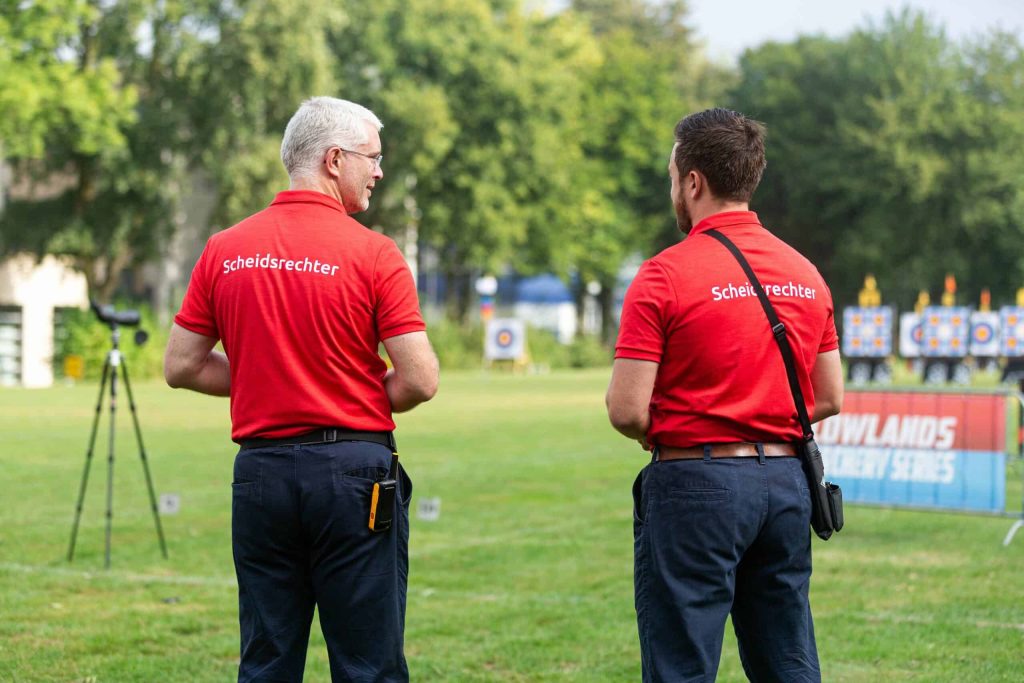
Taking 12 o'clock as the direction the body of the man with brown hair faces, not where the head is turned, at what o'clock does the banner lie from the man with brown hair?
The banner is roughly at 2 o'clock from the man with brown hair.

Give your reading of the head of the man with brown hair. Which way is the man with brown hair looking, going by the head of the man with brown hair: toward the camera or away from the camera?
away from the camera

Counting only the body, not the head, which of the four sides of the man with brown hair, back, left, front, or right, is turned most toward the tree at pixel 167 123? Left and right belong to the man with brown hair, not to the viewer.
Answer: front

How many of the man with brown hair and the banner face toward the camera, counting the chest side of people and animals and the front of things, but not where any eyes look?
1

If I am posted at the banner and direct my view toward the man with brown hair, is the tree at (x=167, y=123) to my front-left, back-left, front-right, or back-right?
back-right

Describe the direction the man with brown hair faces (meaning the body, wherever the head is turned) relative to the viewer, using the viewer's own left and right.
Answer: facing away from the viewer and to the left of the viewer

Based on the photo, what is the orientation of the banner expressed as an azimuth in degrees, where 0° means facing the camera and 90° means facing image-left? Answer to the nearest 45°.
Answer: approximately 0°

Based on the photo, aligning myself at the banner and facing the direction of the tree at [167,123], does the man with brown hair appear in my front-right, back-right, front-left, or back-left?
back-left

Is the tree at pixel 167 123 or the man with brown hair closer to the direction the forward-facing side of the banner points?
the man with brown hair
